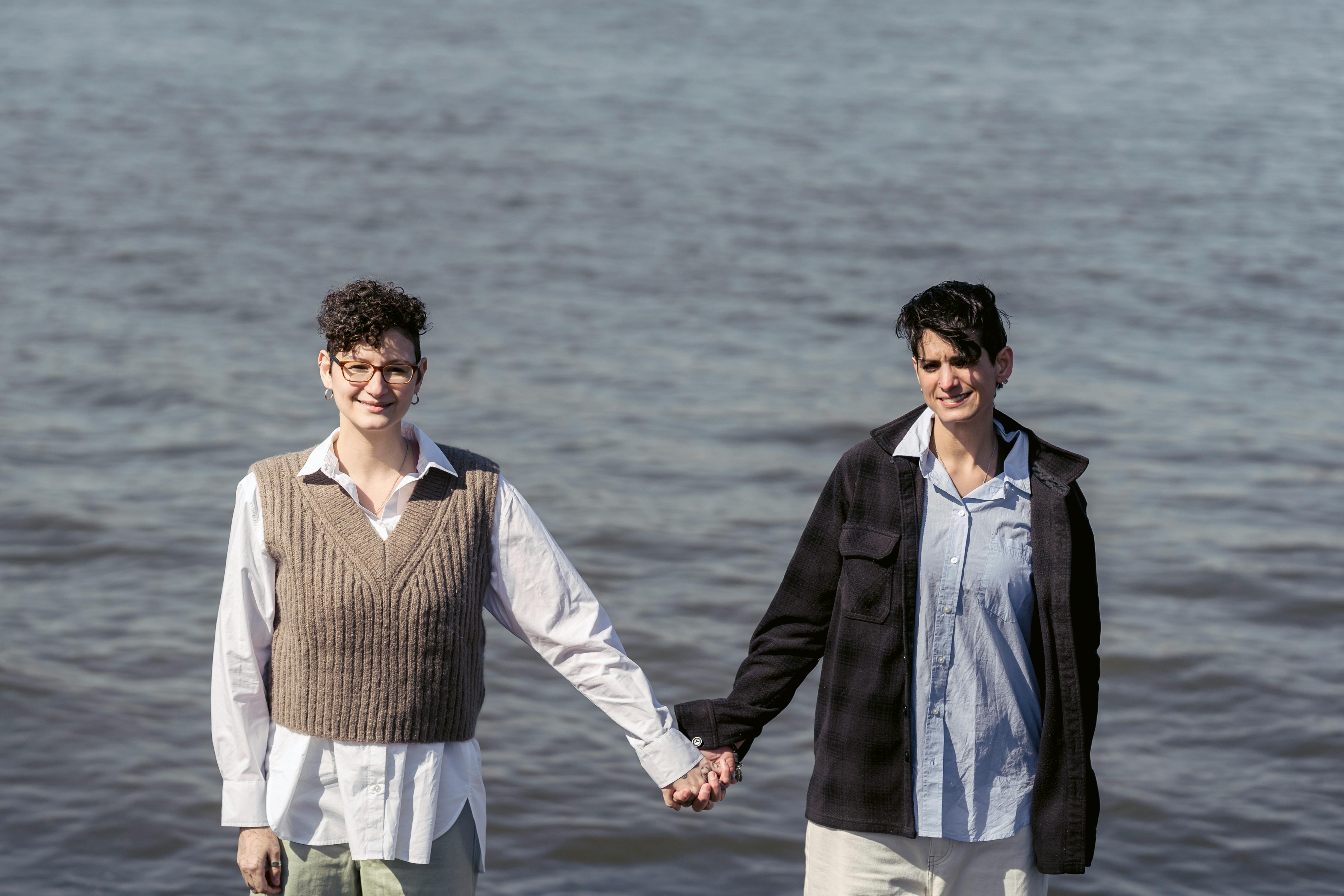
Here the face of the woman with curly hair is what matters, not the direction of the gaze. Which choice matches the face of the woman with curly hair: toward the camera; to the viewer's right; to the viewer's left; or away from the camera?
toward the camera

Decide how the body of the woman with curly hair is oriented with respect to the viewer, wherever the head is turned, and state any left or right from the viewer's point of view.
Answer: facing the viewer
